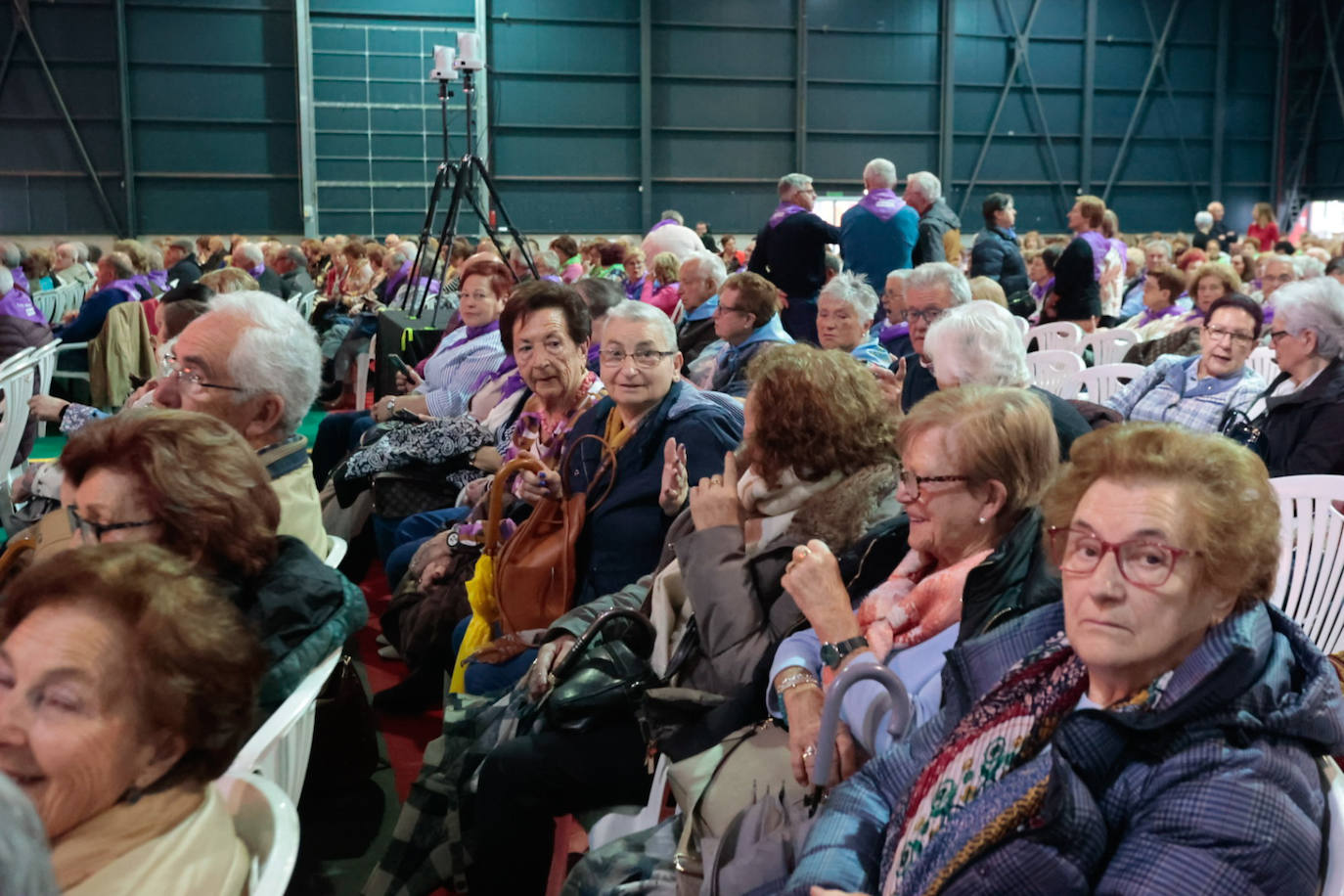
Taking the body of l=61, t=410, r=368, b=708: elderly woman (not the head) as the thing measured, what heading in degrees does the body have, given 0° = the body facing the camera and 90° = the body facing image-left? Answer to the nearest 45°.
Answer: approximately 90°

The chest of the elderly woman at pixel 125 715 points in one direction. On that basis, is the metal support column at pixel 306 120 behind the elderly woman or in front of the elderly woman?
behind

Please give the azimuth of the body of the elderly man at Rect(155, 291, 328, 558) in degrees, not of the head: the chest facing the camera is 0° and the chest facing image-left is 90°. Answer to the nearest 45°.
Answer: approximately 90°

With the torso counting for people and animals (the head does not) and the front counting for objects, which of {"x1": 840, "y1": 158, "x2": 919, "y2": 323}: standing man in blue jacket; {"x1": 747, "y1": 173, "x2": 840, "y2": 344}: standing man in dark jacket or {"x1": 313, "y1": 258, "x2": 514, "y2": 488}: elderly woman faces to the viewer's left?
the elderly woman

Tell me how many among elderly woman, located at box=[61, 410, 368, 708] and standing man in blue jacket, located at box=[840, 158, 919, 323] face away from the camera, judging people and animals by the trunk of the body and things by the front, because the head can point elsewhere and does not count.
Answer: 1

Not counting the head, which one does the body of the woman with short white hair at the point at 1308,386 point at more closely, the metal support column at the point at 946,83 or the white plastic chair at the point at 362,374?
the white plastic chair

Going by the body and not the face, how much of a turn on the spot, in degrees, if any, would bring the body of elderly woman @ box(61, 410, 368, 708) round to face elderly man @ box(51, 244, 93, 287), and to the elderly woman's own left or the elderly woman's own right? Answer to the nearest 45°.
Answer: approximately 90° to the elderly woman's own right

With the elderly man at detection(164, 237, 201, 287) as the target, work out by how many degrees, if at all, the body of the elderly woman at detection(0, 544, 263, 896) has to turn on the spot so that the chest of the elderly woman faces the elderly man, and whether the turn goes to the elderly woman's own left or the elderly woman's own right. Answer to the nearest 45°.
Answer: approximately 135° to the elderly woman's own right

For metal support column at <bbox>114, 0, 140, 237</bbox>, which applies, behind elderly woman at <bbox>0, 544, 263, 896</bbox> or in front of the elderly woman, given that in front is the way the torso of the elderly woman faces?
behind

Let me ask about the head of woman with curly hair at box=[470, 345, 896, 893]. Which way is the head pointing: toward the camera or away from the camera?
away from the camera

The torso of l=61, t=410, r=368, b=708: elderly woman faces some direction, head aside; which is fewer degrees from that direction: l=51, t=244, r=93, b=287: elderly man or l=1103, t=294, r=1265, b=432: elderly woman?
the elderly man
